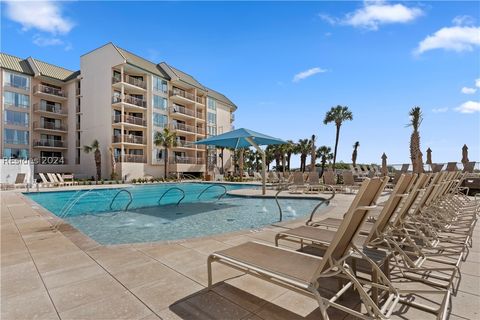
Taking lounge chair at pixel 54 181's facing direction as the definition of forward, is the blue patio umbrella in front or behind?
in front

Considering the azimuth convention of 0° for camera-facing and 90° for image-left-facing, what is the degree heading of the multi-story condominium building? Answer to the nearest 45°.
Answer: approximately 315°

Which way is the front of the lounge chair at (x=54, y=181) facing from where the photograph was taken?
facing the viewer and to the right of the viewer

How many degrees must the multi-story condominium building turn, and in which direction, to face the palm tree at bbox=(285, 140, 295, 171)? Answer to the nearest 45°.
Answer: approximately 45° to its left

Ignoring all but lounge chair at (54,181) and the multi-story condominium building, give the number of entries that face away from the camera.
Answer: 0

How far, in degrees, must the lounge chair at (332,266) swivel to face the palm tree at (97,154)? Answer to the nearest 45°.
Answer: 0° — it already faces it

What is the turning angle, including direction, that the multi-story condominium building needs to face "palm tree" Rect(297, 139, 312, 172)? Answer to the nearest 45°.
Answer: approximately 45° to its left

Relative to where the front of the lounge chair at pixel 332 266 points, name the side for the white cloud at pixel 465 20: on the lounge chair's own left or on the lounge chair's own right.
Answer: on the lounge chair's own right
